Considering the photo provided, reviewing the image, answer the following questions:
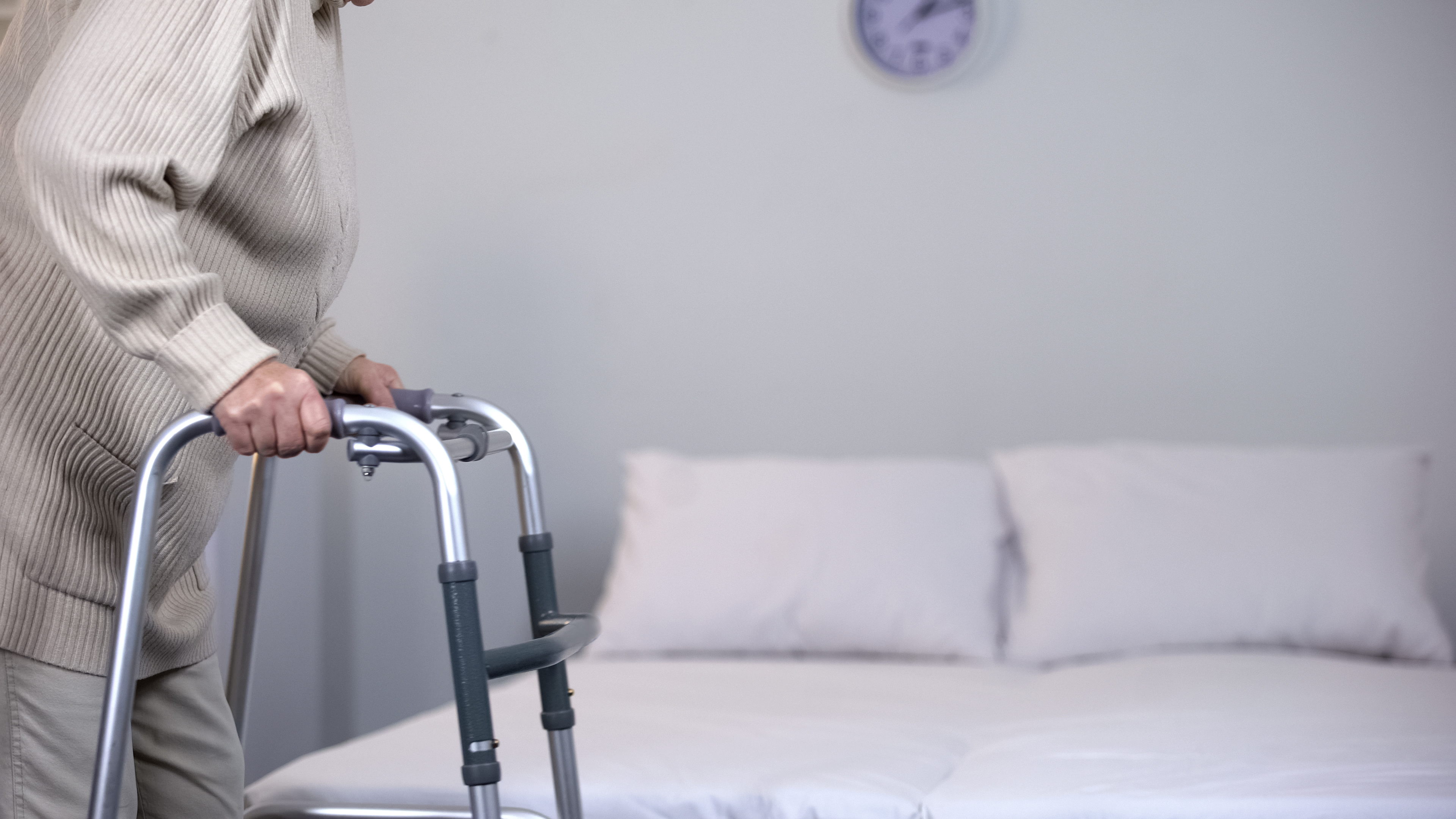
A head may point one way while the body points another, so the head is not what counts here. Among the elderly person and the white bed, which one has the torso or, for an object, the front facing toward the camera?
the white bed

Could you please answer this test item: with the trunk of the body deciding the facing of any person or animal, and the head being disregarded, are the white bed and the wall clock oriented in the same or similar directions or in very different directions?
same or similar directions

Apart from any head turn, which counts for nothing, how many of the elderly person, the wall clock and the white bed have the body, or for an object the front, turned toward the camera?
2

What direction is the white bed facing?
toward the camera

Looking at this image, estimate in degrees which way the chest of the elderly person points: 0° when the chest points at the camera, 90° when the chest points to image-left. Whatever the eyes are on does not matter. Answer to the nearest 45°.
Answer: approximately 270°

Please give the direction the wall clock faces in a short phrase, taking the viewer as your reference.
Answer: facing the viewer

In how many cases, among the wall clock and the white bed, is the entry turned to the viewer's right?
0

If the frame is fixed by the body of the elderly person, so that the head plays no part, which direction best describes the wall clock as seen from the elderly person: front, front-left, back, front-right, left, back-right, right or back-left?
front-left

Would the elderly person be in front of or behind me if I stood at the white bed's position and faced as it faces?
in front

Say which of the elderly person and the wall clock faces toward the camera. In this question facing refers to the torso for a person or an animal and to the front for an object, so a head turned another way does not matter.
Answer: the wall clock

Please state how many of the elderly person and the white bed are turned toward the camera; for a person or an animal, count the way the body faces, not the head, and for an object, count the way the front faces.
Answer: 1
